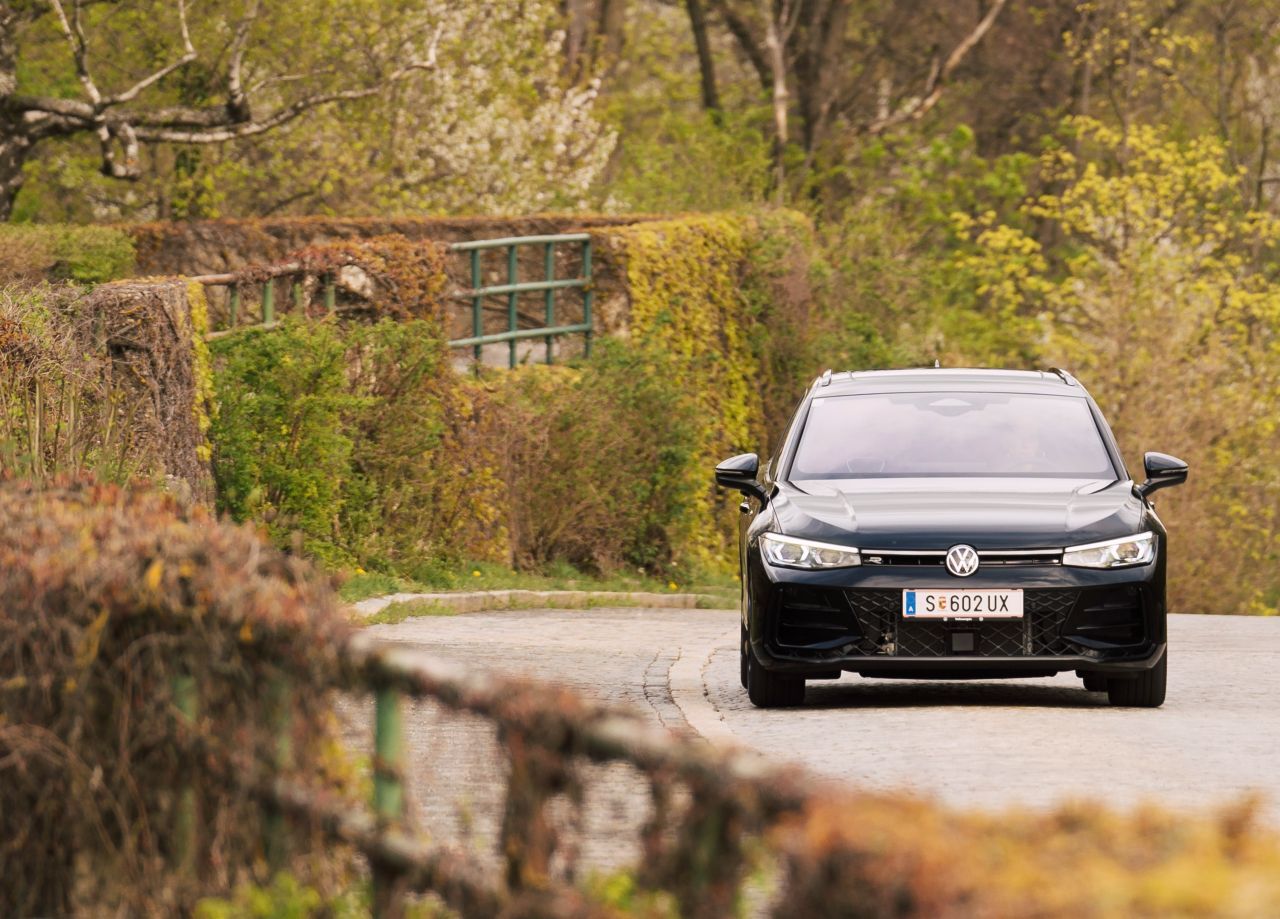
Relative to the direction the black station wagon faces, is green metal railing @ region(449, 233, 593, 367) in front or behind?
behind

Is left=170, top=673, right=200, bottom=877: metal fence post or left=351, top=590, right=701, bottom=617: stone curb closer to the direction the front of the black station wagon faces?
the metal fence post

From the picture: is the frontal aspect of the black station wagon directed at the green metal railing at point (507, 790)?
yes

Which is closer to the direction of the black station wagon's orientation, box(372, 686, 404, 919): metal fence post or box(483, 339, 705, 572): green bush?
the metal fence post

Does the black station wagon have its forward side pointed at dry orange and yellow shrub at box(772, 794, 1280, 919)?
yes

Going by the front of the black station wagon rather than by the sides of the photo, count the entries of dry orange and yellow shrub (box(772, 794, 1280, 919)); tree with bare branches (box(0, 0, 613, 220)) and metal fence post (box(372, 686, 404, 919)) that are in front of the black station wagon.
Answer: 2

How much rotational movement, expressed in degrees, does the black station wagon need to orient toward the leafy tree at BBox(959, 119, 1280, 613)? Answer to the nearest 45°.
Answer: approximately 180°

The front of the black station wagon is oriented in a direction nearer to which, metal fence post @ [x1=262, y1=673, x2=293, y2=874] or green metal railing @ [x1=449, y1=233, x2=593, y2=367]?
the metal fence post

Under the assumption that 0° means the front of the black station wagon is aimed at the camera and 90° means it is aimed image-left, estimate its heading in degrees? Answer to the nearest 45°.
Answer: approximately 0°

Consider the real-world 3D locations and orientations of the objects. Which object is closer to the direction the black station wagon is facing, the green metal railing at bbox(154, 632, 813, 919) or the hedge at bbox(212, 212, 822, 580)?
the green metal railing

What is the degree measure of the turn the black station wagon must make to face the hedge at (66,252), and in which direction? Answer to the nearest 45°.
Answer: approximately 135° to its right
